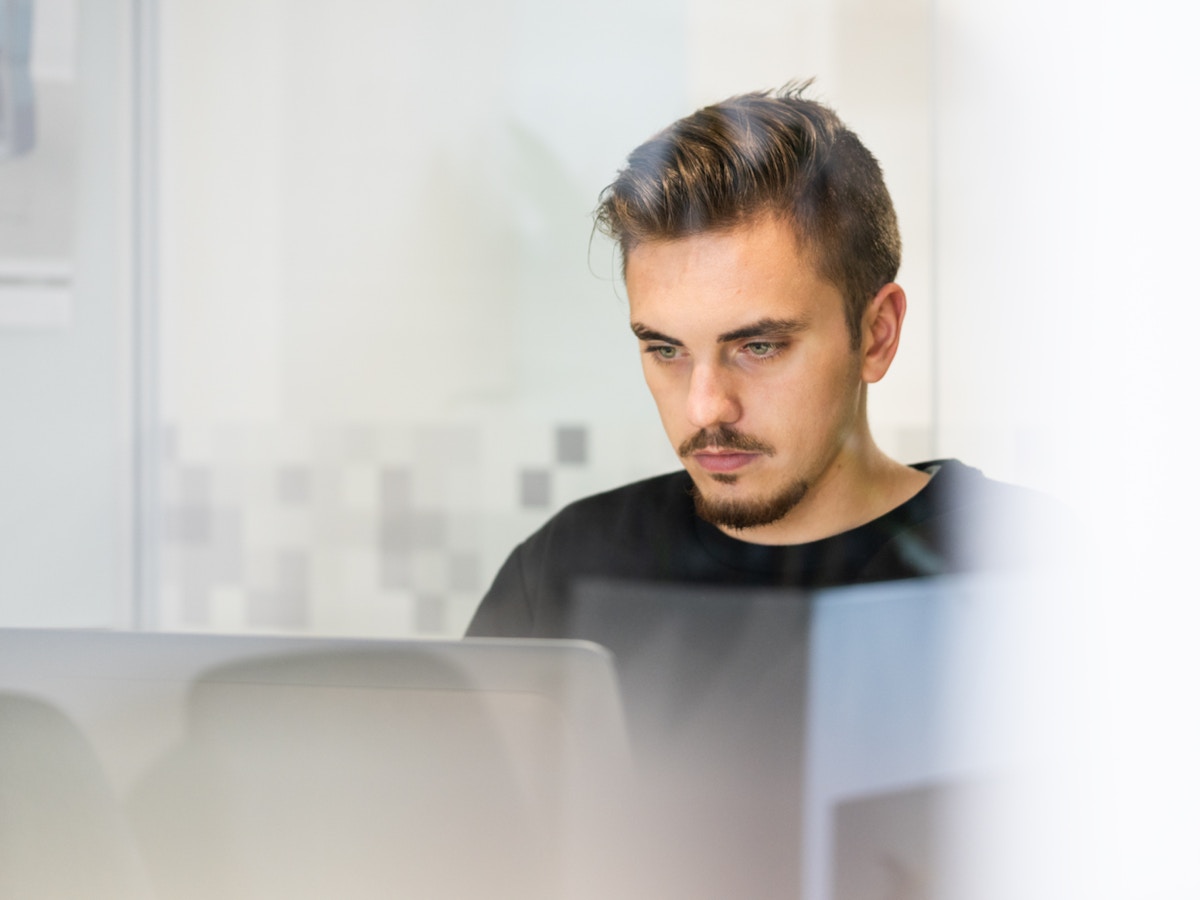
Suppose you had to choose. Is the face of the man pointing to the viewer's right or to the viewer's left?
to the viewer's left

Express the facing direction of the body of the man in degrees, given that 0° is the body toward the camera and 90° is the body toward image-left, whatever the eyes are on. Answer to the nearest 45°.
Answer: approximately 45°

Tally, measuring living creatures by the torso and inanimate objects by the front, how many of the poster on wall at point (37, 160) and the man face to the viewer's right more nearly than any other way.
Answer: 0
